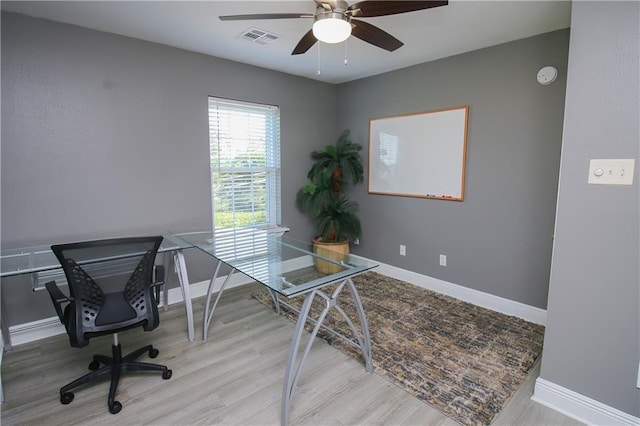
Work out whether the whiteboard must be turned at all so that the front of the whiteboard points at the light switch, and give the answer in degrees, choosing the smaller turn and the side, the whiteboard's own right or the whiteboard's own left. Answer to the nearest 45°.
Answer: approximately 90° to the whiteboard's own left

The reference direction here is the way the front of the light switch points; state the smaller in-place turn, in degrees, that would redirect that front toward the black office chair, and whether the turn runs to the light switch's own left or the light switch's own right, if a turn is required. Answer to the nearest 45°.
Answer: approximately 45° to the light switch's own right

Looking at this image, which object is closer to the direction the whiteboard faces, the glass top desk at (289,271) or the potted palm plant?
the glass top desk
